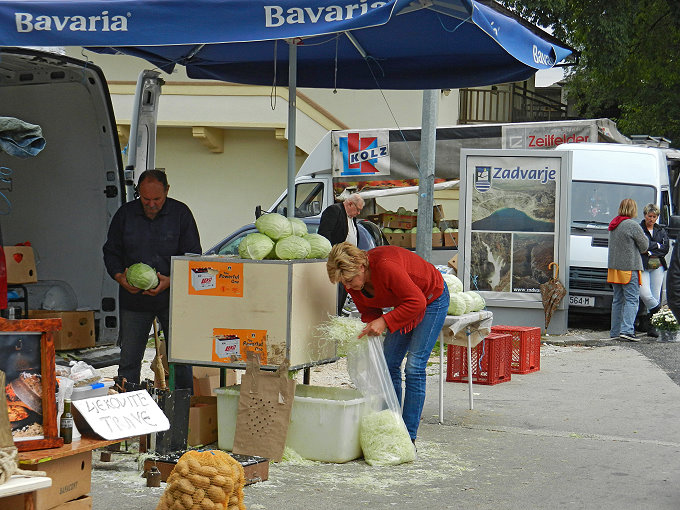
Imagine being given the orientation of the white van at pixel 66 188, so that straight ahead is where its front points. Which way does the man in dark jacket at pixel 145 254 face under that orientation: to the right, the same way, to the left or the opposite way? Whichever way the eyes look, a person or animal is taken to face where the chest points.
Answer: the opposite way

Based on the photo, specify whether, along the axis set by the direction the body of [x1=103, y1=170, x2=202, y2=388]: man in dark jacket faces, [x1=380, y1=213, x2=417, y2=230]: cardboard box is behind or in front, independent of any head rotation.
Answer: behind

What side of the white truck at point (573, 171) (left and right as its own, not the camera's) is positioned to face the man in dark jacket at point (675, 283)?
front

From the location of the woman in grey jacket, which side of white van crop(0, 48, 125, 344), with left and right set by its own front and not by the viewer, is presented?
right

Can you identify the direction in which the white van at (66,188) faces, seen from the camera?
facing away from the viewer
